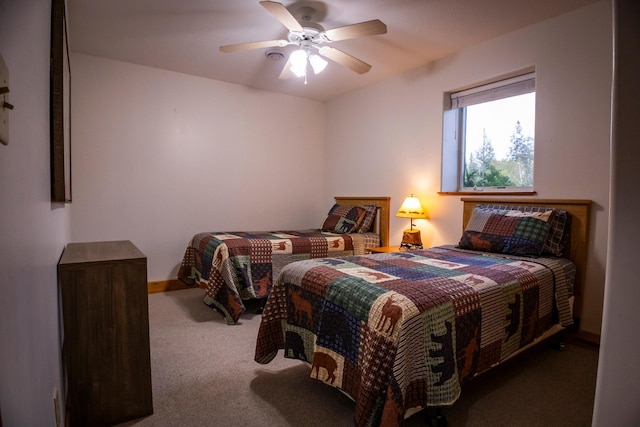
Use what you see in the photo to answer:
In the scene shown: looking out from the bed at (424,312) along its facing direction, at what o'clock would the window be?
The window is roughly at 5 o'clock from the bed.

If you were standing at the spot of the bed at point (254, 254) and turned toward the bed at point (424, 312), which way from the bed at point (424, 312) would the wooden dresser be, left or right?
right

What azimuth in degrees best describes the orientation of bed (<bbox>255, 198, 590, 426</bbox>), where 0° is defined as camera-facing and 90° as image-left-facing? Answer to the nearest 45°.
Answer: approximately 45°

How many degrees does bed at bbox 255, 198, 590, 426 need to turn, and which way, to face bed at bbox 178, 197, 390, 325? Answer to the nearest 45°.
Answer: approximately 90° to its right

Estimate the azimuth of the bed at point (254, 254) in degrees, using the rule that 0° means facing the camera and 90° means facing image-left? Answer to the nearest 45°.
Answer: approximately 45°
